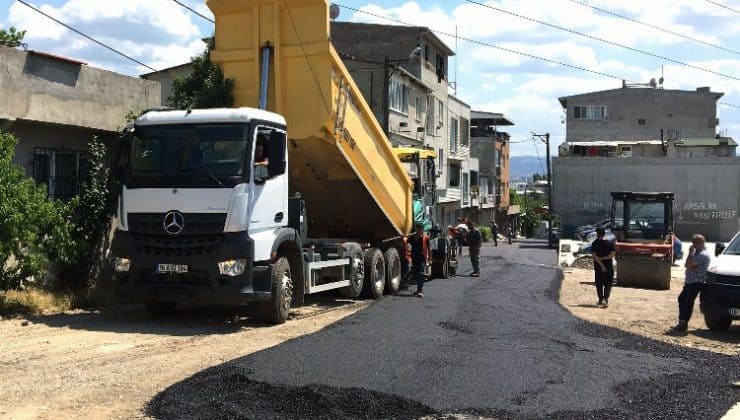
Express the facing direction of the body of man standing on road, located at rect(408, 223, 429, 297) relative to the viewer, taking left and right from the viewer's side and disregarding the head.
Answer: facing the viewer

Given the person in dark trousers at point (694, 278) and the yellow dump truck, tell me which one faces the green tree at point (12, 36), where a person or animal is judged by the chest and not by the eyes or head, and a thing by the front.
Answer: the person in dark trousers

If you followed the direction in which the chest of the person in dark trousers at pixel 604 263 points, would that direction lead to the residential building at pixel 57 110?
no

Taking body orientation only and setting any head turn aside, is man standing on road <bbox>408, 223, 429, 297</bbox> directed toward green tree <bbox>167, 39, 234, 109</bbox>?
no

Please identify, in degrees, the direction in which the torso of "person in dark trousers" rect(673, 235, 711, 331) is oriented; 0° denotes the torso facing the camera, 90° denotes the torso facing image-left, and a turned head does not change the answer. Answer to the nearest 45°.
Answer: approximately 90°
